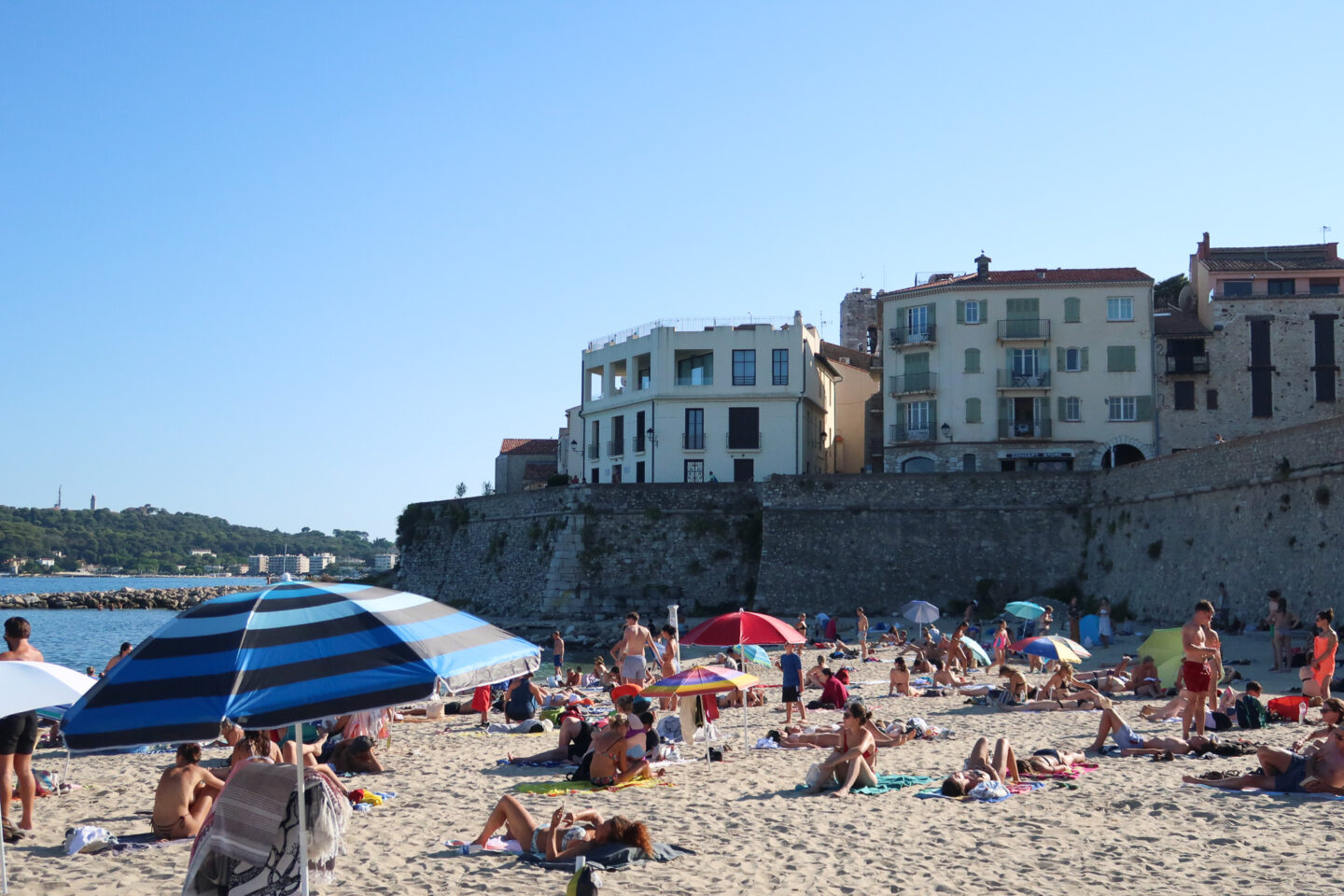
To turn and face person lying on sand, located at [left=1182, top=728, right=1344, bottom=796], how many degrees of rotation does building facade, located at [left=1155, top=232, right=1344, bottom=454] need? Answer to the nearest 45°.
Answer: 0° — it already faces them

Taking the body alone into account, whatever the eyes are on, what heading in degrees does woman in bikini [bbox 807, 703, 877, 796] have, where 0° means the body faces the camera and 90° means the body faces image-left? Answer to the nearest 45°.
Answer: approximately 45°

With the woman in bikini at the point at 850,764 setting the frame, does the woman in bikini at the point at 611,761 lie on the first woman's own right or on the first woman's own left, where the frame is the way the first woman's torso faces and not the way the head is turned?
on the first woman's own right

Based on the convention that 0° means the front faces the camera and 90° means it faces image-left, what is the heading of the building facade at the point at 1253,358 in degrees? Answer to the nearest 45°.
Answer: approximately 0°

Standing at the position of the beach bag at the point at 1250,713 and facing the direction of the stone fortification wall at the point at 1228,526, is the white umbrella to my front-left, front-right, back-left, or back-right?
back-left

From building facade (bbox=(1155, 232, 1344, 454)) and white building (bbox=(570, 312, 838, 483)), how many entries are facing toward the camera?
2

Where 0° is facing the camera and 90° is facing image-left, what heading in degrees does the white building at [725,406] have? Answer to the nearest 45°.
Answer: approximately 0°
